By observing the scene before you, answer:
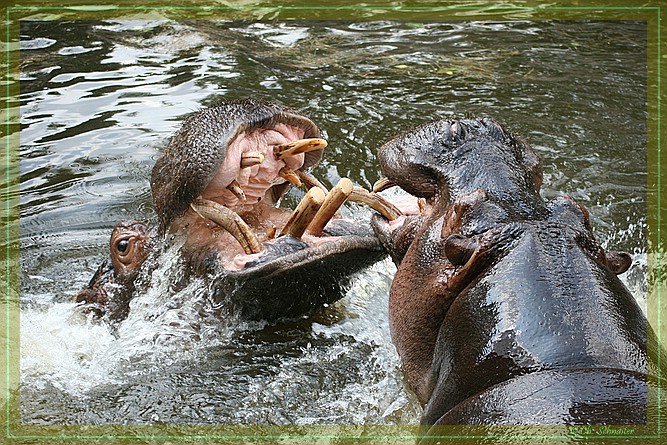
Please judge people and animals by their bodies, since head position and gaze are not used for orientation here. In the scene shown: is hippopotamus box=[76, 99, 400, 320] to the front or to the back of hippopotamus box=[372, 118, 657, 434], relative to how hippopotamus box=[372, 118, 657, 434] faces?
to the front

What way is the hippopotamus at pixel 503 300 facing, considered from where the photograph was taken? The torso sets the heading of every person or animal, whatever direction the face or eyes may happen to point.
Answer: facing away from the viewer and to the left of the viewer
